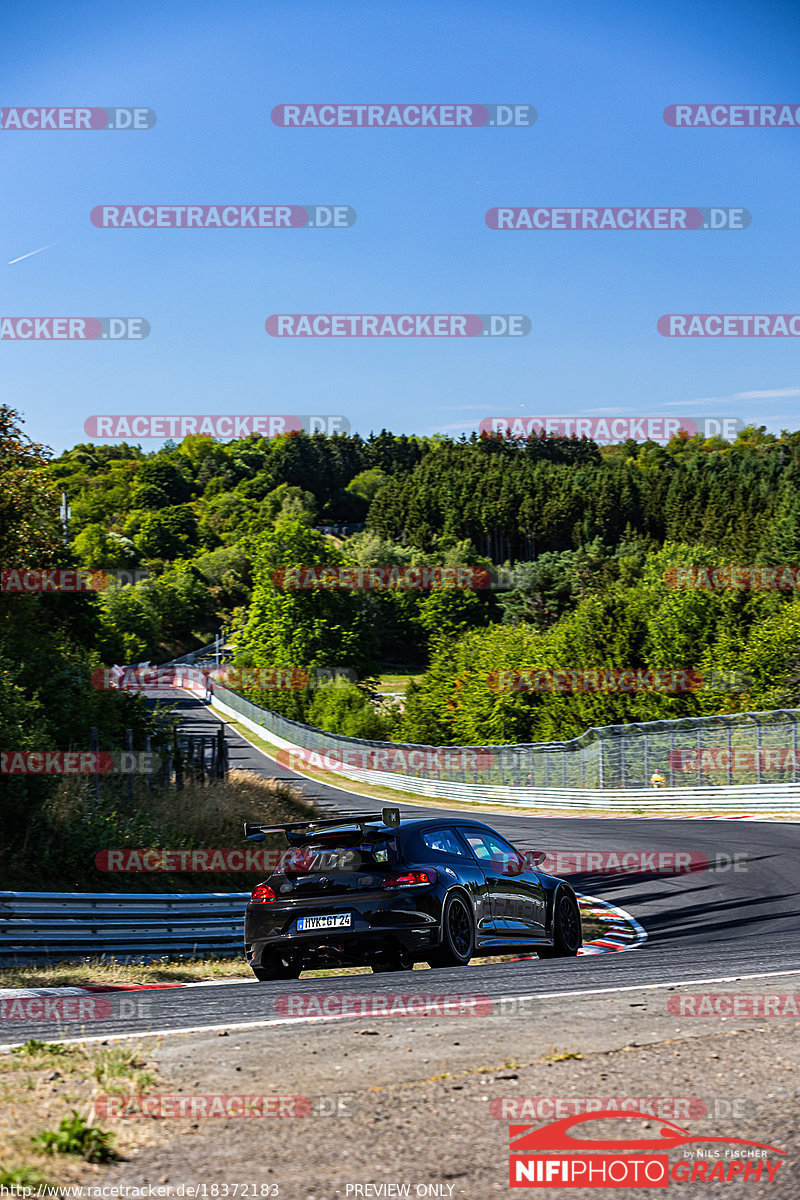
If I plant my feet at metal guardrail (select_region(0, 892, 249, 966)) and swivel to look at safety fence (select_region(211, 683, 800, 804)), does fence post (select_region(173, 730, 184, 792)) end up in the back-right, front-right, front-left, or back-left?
front-left

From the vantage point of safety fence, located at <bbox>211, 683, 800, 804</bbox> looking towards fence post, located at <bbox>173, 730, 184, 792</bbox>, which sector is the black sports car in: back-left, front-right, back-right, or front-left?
front-left

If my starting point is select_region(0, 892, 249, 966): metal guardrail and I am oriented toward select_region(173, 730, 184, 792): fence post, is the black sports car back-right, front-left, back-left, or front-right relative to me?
back-right

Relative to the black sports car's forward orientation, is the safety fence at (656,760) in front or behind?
in front

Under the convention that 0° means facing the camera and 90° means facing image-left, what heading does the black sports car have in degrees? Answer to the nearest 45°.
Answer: approximately 225°

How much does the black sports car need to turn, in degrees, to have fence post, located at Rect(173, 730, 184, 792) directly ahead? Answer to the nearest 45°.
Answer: approximately 45° to its left

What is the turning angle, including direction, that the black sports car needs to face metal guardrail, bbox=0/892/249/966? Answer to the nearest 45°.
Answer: approximately 90° to its left
